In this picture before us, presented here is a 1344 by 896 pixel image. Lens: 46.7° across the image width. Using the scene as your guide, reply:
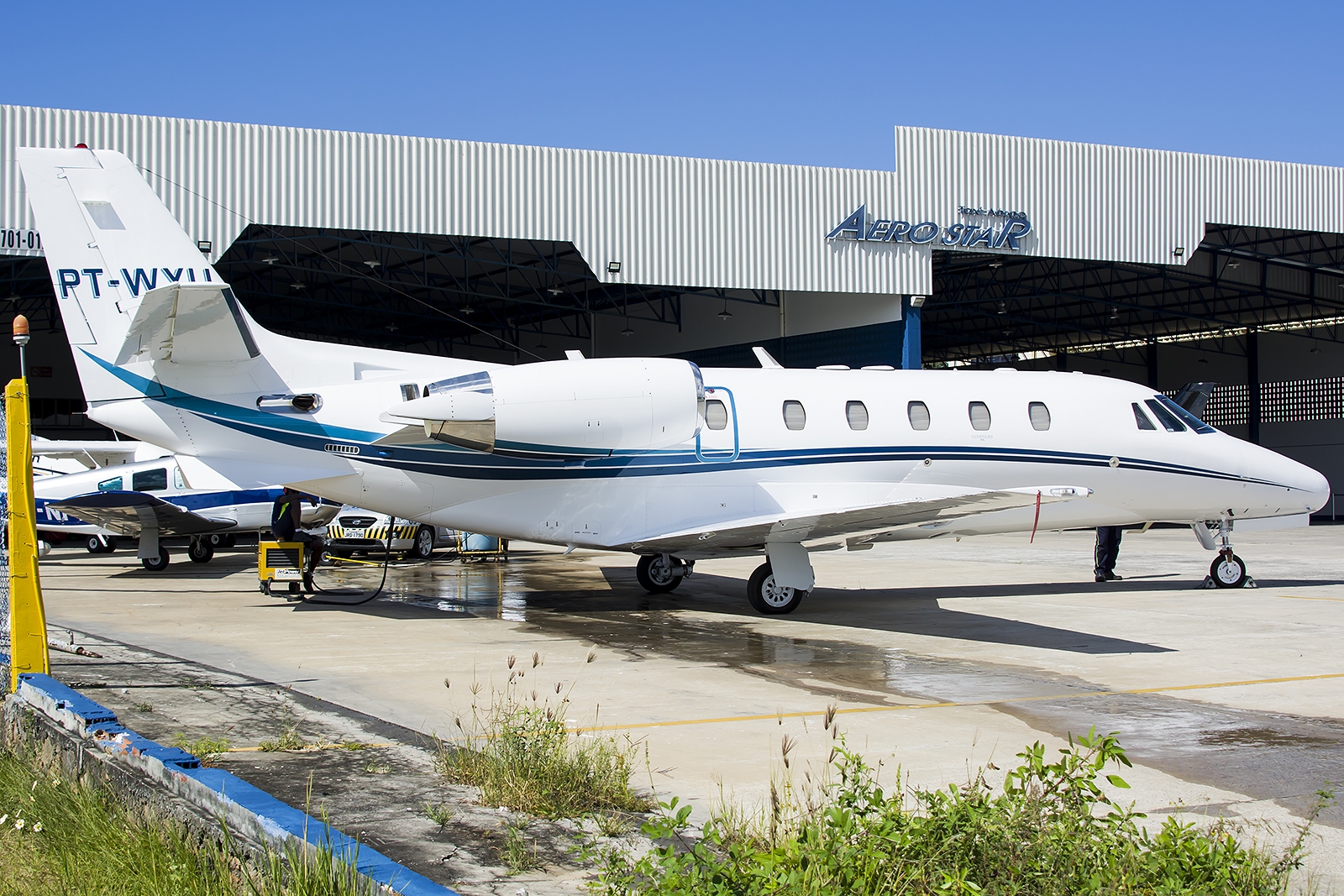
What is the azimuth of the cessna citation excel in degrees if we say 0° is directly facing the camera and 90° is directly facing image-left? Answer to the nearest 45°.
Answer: approximately 270°

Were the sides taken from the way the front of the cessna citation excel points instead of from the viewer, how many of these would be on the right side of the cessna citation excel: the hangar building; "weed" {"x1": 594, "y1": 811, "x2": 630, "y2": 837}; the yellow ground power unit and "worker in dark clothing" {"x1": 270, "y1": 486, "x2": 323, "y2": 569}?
1

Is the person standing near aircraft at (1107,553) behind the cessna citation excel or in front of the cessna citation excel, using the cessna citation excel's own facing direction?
in front

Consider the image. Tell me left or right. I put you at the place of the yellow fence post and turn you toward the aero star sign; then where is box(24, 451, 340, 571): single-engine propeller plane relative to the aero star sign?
left

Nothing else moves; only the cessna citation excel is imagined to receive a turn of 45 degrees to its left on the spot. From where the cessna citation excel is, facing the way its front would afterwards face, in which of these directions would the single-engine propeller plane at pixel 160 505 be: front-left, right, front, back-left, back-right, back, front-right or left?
left
